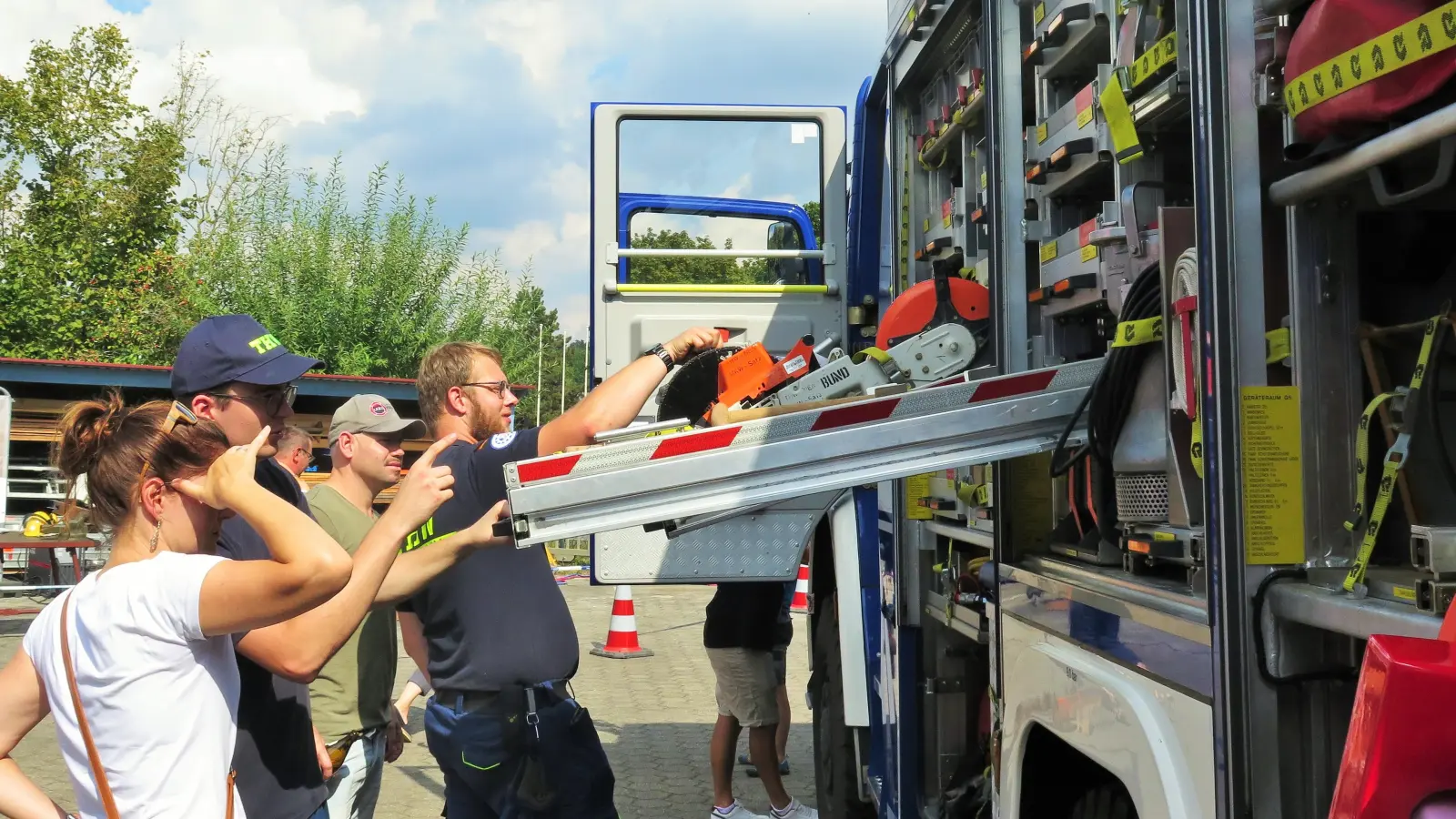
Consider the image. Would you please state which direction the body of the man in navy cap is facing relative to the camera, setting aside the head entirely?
to the viewer's right

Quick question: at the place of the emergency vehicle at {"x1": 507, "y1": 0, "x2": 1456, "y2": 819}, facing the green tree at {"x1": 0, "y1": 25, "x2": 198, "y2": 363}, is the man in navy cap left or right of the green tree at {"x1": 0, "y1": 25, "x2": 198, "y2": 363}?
left

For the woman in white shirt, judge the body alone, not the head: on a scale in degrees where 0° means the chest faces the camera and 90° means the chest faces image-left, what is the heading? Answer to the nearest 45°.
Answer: approximately 225°

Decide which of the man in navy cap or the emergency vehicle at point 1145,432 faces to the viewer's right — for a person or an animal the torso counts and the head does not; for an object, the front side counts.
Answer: the man in navy cap

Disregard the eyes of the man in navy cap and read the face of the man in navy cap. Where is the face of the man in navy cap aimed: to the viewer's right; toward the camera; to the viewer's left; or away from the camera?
to the viewer's right

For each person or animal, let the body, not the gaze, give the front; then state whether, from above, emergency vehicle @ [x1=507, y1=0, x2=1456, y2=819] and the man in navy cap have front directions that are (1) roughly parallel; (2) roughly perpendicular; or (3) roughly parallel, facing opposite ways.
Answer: roughly perpendicular

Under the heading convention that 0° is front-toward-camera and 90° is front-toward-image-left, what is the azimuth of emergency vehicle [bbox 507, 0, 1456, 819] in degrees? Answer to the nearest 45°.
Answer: approximately 135°

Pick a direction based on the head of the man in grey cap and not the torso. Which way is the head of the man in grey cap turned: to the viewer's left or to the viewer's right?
to the viewer's right

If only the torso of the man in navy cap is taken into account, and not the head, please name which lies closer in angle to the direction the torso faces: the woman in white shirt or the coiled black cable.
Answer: the coiled black cable

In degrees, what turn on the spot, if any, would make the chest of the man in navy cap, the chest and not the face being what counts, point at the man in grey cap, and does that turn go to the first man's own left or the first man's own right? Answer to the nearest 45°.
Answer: approximately 90° to the first man's own left

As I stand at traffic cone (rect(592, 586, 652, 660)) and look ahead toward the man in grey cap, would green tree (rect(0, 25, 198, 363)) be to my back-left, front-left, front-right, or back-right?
back-right

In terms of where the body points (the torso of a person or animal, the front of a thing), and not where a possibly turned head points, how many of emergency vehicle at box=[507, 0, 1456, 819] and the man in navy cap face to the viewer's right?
1
